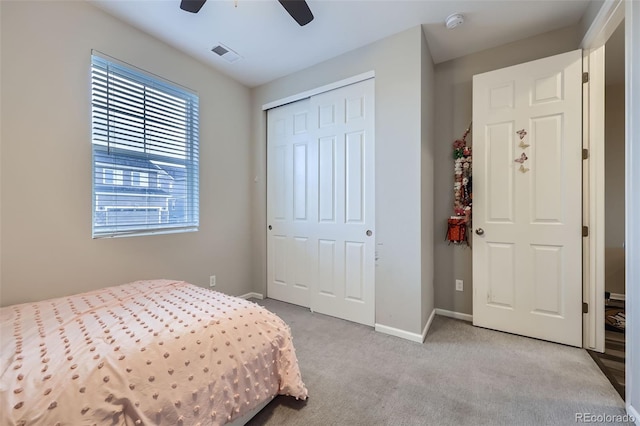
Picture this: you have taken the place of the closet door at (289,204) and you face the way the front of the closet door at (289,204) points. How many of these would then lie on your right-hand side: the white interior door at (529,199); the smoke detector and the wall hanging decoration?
0

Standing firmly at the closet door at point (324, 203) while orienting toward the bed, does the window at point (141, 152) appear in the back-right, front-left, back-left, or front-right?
front-right

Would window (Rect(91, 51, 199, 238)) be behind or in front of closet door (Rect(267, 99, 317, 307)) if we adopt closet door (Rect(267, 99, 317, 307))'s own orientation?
in front

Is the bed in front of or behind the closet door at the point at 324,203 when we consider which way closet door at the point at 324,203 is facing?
in front

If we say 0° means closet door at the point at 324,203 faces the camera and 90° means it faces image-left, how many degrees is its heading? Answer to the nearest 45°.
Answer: approximately 45°

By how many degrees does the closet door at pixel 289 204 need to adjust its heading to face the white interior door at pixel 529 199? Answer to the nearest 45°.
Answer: approximately 90° to its left

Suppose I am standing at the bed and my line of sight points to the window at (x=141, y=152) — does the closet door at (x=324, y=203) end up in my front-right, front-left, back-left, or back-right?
front-right

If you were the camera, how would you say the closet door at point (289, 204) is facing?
facing the viewer and to the left of the viewer

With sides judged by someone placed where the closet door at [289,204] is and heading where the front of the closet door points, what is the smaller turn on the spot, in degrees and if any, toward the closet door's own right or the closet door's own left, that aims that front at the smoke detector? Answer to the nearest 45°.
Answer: approximately 90° to the closet door's own left

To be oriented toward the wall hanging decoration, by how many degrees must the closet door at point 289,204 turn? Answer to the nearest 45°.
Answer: approximately 135° to its left
